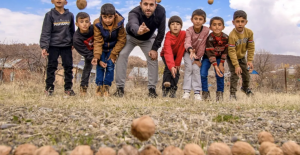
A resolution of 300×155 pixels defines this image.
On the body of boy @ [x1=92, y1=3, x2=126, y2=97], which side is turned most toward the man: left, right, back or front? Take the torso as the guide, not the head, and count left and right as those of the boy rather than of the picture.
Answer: left

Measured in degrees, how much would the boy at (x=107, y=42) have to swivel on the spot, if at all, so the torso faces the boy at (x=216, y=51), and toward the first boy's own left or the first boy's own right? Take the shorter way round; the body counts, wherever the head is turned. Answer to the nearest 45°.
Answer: approximately 90° to the first boy's own left

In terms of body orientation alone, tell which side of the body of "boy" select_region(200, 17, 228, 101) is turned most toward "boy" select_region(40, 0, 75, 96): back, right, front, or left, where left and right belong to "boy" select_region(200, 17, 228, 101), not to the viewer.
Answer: right

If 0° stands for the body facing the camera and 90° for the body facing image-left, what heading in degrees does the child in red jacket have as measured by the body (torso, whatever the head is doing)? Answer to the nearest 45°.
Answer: approximately 0°

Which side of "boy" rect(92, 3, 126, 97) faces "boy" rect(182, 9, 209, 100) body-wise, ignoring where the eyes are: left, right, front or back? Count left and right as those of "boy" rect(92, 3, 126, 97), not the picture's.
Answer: left

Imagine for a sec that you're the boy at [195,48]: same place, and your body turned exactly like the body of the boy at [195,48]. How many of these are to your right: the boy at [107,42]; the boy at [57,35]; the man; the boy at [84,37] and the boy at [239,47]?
4

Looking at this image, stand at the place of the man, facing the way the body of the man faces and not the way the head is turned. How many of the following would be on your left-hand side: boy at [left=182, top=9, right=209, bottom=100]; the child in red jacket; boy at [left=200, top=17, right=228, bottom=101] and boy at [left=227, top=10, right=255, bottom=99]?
4
